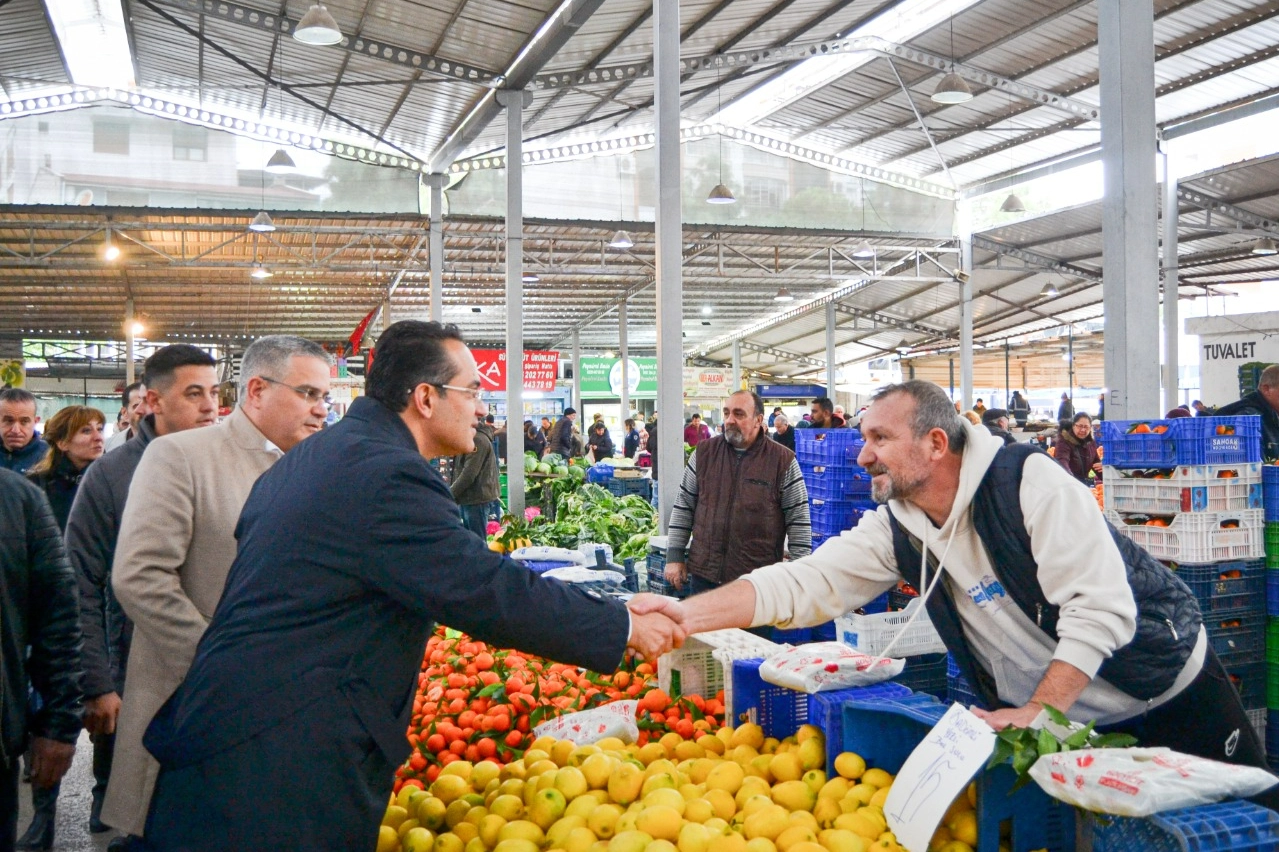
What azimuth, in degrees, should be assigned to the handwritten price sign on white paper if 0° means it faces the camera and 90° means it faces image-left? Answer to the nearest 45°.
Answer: approximately 0°

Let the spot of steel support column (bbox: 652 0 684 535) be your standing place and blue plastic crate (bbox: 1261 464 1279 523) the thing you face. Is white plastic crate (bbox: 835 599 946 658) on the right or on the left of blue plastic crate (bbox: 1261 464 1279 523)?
right

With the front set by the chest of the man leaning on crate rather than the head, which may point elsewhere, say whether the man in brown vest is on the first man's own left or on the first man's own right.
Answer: on the first man's own right

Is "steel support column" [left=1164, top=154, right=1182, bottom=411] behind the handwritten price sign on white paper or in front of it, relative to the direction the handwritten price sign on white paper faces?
behind

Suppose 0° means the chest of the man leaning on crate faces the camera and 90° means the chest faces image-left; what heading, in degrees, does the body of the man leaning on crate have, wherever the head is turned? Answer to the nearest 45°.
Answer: approximately 45°

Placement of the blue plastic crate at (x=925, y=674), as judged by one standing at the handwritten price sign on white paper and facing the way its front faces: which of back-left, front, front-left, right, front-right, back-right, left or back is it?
back

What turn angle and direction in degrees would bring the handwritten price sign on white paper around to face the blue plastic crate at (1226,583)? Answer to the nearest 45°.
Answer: approximately 180°

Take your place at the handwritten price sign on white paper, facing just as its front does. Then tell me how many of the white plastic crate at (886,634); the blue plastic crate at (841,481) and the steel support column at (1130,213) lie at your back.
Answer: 3

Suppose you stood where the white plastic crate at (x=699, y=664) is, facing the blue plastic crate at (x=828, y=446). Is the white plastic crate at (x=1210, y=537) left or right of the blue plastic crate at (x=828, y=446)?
right

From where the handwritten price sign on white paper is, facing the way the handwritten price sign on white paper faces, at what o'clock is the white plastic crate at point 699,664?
The white plastic crate is roughly at 5 o'clock from the handwritten price sign on white paper.
